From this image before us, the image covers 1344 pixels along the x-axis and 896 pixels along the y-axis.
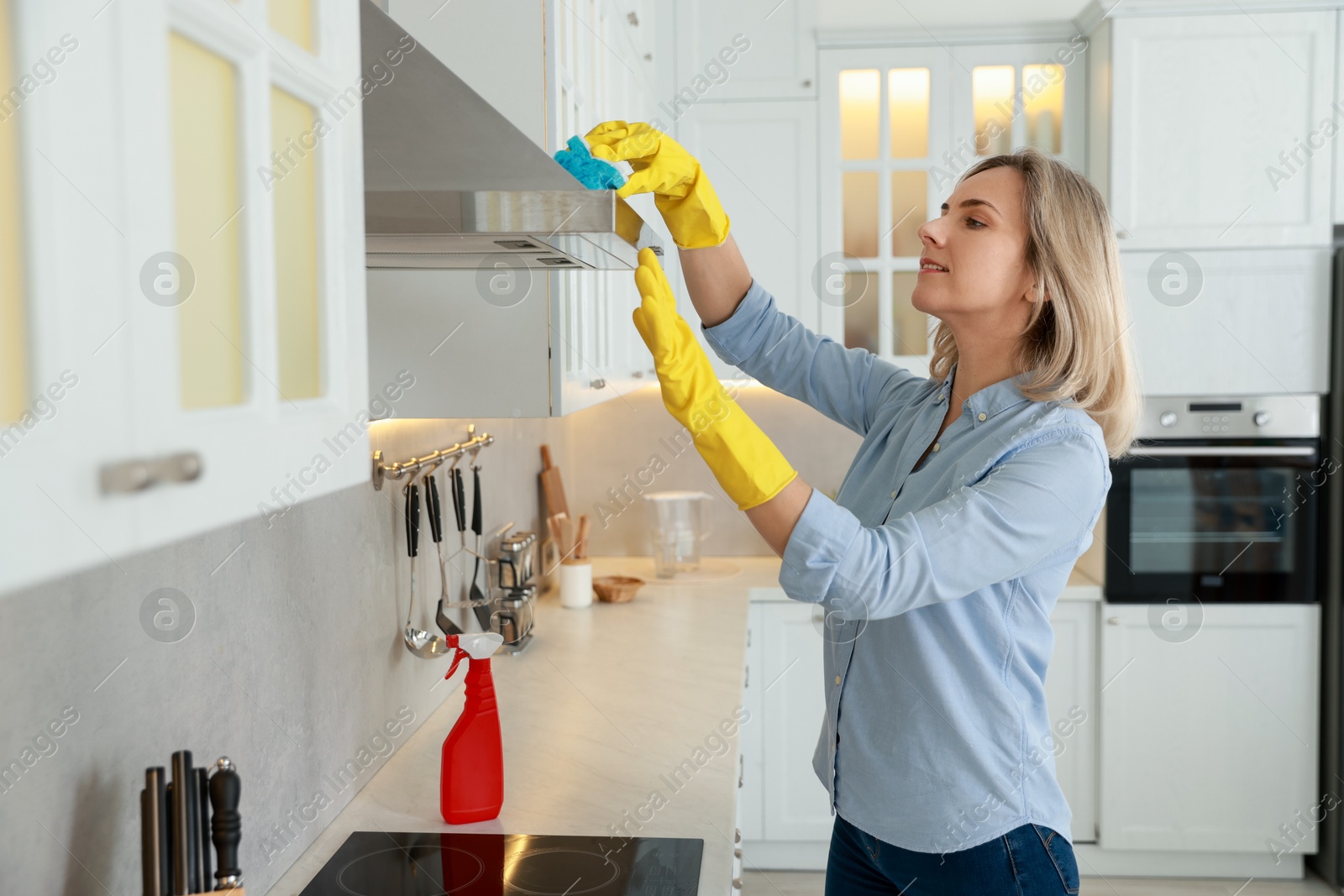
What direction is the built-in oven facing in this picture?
toward the camera

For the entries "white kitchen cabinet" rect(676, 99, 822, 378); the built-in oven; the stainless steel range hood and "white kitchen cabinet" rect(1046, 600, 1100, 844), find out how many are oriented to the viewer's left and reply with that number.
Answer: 0

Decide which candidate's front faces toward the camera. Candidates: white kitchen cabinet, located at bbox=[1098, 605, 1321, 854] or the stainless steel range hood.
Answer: the white kitchen cabinet

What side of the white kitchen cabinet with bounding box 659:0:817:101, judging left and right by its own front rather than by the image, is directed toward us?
front

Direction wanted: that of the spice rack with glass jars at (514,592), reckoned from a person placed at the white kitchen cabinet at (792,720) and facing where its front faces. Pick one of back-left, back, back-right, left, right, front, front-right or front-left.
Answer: front-right

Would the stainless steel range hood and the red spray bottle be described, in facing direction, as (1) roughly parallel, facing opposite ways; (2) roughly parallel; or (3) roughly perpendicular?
roughly parallel, facing opposite ways

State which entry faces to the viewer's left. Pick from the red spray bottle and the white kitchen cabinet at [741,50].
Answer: the red spray bottle

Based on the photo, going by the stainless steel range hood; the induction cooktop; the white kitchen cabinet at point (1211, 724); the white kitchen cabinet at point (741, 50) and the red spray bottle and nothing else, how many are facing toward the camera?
2

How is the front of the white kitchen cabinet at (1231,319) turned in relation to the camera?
facing the viewer

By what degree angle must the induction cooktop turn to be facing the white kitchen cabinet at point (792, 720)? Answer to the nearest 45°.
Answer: approximately 45° to its left

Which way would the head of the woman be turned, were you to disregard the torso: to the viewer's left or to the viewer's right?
to the viewer's left

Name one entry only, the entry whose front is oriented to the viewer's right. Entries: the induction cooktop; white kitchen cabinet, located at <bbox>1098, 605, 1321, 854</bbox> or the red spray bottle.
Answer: the induction cooktop

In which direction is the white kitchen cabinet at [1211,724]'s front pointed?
toward the camera

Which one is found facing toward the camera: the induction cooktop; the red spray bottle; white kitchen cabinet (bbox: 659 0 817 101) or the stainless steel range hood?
the white kitchen cabinet
